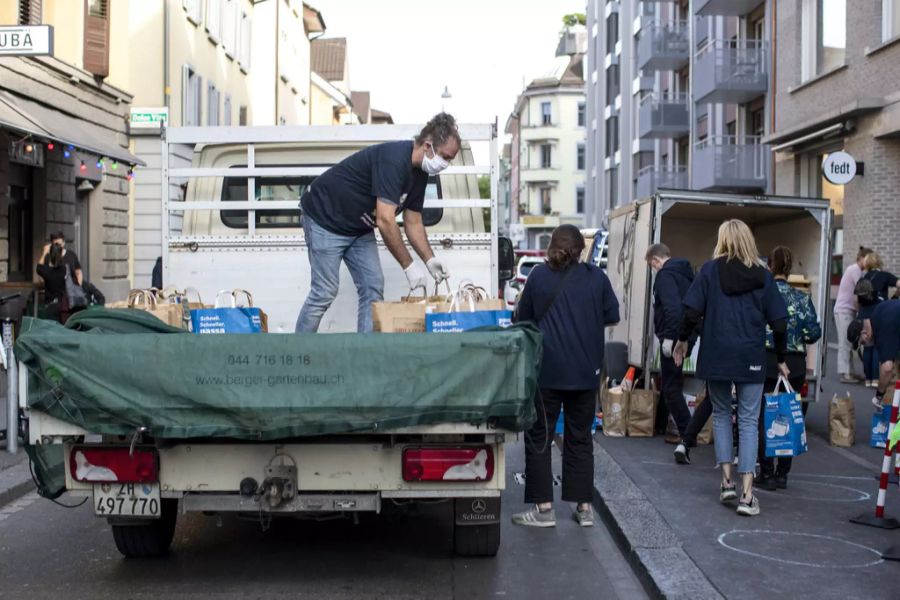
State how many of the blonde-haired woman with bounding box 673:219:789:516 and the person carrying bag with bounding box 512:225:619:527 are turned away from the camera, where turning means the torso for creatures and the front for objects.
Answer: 2

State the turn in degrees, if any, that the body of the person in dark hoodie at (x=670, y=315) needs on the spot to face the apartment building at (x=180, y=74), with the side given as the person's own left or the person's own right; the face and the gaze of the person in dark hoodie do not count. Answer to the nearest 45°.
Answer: approximately 45° to the person's own right

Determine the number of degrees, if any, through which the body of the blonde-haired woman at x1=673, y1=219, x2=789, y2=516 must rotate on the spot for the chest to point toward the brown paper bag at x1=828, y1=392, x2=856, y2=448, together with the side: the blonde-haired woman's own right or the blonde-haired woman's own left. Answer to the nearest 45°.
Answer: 0° — they already face it

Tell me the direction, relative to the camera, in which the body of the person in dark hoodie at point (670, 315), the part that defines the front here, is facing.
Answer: to the viewer's left

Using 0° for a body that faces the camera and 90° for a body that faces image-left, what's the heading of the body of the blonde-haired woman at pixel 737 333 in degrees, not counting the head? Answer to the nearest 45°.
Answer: approximately 180°

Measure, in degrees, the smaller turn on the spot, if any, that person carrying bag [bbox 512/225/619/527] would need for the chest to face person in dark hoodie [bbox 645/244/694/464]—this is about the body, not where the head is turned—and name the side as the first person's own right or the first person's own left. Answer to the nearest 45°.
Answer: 0° — they already face them

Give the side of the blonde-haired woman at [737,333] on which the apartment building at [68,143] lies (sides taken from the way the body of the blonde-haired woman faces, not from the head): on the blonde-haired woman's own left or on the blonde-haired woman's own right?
on the blonde-haired woman's own left

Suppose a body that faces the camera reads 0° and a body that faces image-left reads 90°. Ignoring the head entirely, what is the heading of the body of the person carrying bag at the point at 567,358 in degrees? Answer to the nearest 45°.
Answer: approximately 180°

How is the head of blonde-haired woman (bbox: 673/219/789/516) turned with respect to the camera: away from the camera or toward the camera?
away from the camera

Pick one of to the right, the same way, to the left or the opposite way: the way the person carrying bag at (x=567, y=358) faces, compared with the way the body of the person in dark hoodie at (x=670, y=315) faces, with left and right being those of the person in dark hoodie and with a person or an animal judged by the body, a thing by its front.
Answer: to the right

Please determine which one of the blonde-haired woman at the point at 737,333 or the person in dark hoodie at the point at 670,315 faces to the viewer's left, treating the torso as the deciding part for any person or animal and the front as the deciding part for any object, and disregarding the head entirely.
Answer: the person in dark hoodie

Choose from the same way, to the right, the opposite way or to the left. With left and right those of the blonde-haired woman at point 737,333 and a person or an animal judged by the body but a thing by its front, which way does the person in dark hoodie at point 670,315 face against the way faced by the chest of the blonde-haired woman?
to the left
